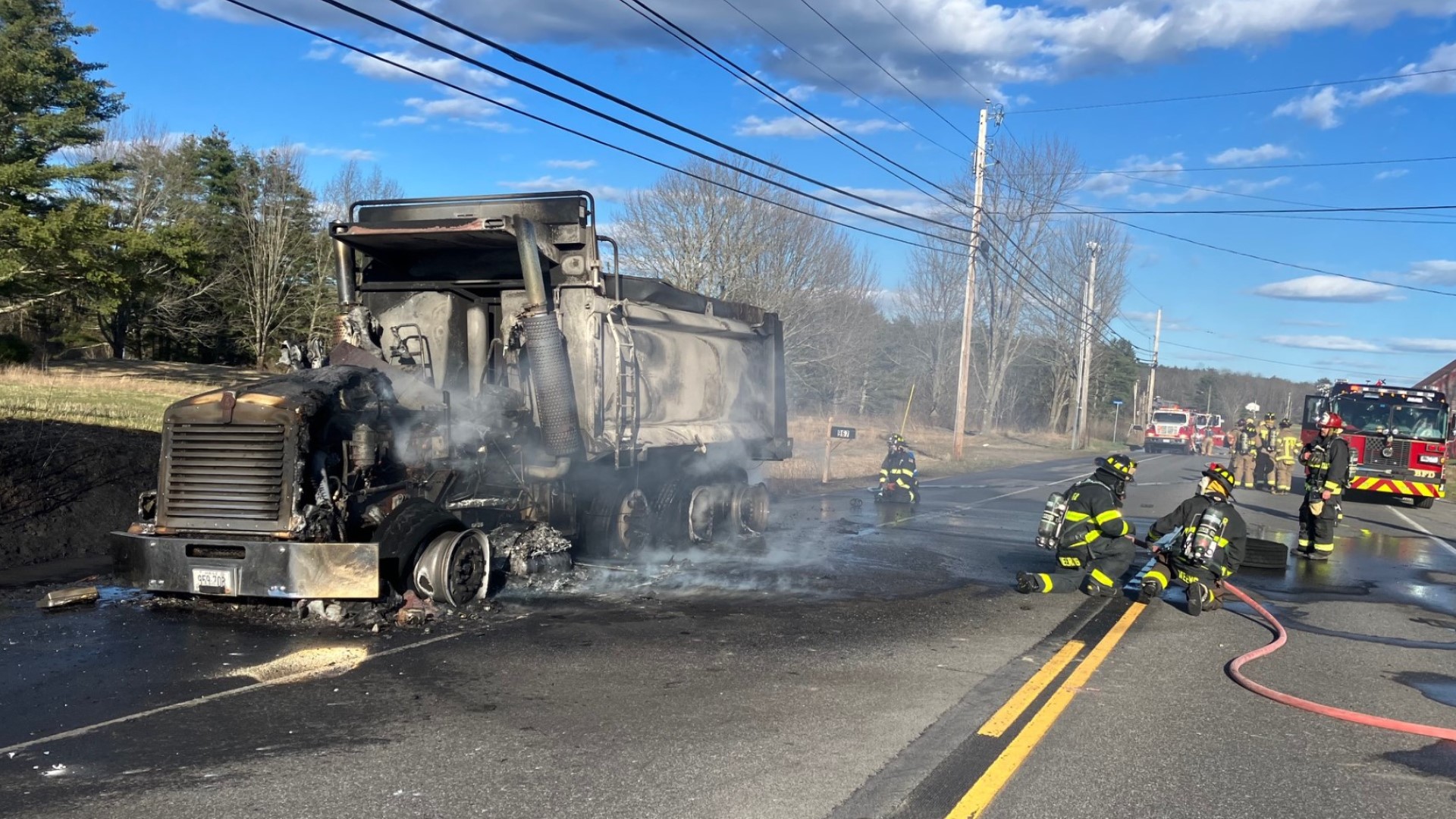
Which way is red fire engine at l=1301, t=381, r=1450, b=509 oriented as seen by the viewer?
toward the camera

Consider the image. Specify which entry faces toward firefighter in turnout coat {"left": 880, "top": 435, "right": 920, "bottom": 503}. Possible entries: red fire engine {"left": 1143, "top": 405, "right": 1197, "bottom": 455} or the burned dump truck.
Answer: the red fire engine

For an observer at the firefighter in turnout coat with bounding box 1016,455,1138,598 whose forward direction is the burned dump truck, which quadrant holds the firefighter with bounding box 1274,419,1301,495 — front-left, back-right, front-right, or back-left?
back-right

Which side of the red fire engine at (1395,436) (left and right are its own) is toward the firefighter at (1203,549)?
front

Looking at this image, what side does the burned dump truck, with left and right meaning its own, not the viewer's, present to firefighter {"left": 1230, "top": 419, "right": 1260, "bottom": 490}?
back

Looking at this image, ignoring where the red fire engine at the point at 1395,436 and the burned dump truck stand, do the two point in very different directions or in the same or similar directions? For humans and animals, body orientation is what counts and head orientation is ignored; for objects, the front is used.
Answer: same or similar directions

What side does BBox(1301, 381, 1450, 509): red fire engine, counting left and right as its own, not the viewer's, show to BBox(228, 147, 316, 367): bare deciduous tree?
right

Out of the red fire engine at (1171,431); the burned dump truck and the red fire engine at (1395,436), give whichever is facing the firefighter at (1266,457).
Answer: the red fire engine at (1171,431)

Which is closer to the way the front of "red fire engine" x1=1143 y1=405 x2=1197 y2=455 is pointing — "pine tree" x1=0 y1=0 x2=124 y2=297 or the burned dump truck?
the burned dump truck

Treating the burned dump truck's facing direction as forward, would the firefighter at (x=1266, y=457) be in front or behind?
behind

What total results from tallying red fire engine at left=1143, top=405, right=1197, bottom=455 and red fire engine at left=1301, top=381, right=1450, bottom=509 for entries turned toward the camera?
2

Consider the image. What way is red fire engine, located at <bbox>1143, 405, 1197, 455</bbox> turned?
toward the camera

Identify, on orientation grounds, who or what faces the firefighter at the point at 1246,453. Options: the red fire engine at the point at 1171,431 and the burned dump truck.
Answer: the red fire engine

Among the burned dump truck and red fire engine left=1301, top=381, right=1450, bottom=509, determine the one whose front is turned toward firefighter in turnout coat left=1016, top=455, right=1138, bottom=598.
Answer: the red fire engine

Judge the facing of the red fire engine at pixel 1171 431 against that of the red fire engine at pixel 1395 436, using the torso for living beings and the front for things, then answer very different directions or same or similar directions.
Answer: same or similar directions

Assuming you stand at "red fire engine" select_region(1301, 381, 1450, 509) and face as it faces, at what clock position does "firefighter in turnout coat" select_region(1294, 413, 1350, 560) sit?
The firefighter in turnout coat is roughly at 12 o'clock from the red fire engine.

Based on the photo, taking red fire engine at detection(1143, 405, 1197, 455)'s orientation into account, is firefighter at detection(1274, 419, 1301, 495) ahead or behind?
ahead

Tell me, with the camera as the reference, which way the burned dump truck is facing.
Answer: facing the viewer and to the left of the viewer
